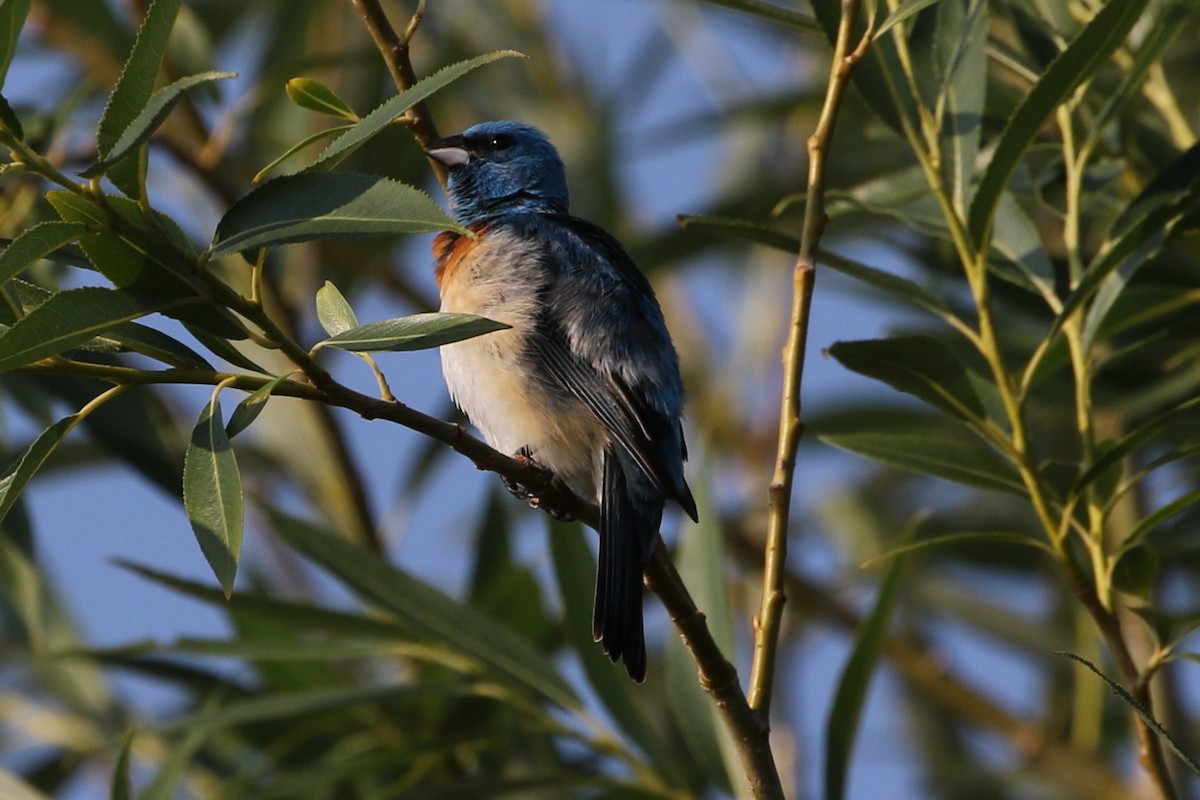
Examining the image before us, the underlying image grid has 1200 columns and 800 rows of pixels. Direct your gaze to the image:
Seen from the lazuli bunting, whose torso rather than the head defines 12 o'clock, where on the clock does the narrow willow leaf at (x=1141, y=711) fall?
The narrow willow leaf is roughly at 8 o'clock from the lazuli bunting.

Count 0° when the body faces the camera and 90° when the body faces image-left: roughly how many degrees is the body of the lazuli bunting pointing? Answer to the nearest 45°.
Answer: approximately 90°

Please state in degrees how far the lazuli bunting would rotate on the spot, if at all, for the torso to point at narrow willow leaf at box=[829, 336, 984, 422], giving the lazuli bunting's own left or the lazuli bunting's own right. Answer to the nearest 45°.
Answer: approximately 135° to the lazuli bunting's own left

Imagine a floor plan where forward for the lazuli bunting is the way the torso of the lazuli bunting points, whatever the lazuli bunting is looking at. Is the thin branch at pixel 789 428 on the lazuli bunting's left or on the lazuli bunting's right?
on the lazuli bunting's left
